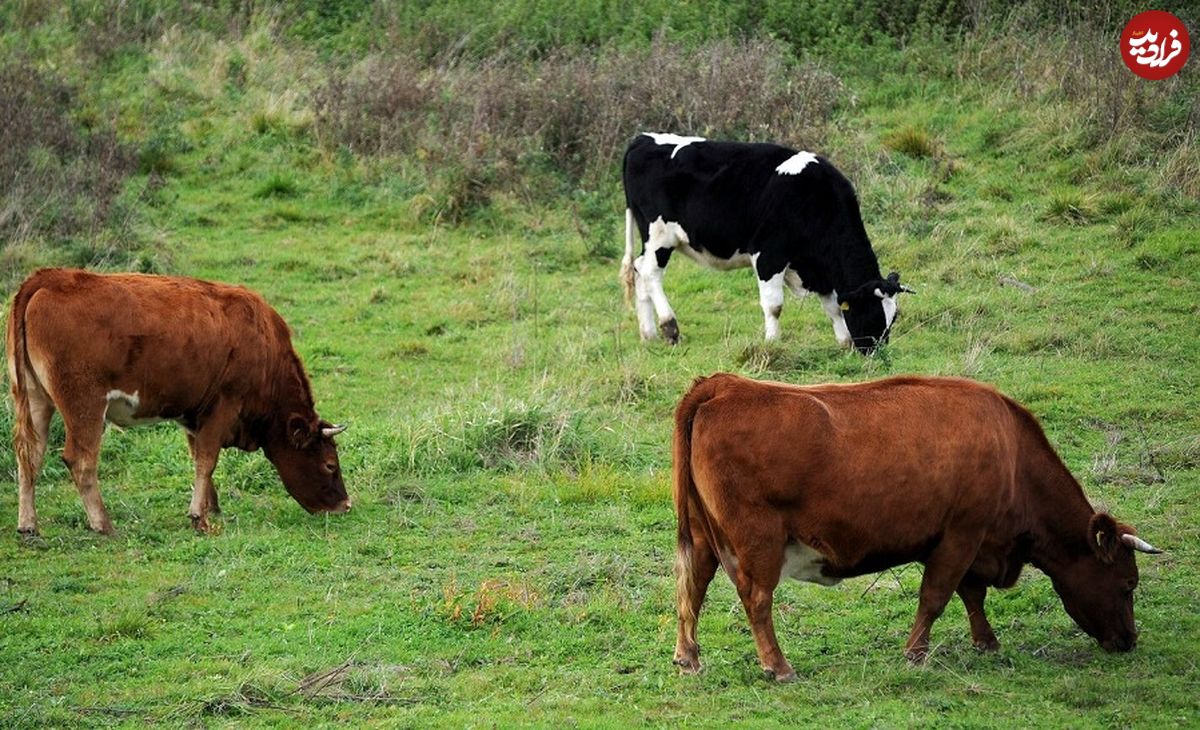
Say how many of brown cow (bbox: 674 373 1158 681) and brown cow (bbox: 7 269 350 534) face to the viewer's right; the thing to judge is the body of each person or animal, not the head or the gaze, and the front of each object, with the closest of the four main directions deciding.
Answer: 2

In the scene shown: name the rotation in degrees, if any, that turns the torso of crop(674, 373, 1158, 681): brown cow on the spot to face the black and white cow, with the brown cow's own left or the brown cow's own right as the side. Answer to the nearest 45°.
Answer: approximately 90° to the brown cow's own left

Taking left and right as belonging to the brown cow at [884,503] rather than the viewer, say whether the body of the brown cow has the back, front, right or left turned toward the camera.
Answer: right

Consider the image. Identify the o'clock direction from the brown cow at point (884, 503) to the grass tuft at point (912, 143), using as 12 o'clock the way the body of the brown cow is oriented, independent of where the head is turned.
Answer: The grass tuft is roughly at 9 o'clock from the brown cow.

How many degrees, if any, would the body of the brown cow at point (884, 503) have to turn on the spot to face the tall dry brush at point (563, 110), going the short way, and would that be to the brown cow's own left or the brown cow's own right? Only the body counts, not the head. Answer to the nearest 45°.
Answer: approximately 135° to the brown cow's own left

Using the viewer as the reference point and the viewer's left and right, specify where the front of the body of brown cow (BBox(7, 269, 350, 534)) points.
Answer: facing to the right of the viewer

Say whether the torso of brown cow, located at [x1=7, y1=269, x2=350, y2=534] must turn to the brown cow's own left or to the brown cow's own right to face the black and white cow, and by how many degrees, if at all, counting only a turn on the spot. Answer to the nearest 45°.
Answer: approximately 45° to the brown cow's own left

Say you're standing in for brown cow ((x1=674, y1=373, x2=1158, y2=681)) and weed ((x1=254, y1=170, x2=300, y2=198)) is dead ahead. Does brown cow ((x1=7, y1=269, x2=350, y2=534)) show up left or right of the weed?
left

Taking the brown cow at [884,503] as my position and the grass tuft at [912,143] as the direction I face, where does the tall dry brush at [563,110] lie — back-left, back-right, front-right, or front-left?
front-left

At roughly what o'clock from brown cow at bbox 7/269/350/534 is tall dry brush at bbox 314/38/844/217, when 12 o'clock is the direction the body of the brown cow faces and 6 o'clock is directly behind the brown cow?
The tall dry brush is roughly at 10 o'clock from the brown cow.

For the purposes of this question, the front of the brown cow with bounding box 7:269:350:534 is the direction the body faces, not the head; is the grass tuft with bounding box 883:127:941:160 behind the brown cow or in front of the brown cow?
in front

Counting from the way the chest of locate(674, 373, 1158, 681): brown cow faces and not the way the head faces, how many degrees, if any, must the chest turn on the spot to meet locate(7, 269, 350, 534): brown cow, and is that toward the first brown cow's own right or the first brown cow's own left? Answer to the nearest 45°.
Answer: approximately 180°
